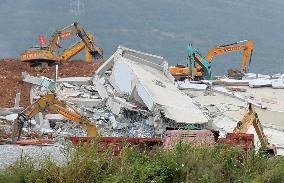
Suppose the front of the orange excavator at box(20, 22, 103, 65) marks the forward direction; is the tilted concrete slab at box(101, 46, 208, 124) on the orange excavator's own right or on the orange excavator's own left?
on the orange excavator's own right

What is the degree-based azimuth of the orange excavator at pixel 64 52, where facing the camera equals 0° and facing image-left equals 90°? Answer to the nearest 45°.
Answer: approximately 270°

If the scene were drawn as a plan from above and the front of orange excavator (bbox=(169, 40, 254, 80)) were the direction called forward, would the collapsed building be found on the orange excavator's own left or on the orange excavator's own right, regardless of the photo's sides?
on the orange excavator's own right

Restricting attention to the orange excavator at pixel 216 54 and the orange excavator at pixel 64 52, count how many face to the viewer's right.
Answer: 2

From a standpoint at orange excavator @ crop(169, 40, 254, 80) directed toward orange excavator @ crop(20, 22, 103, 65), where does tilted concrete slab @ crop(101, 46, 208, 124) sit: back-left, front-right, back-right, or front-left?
front-left

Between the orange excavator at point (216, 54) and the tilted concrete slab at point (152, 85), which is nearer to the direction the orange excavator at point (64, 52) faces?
the orange excavator

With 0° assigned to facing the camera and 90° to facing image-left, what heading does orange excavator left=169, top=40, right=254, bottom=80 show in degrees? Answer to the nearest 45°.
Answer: approximately 270°

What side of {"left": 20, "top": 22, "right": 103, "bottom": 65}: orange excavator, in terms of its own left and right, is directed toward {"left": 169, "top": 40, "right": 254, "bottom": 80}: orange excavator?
front

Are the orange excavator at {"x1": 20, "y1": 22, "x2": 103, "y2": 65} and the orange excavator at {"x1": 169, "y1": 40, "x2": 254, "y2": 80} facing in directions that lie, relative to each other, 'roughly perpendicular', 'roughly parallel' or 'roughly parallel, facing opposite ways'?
roughly parallel
